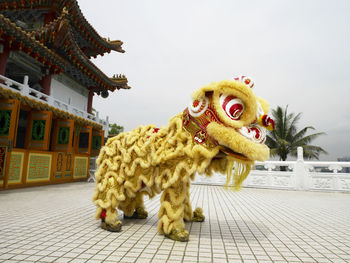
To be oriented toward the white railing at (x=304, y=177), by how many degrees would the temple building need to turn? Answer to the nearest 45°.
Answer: approximately 45° to its left

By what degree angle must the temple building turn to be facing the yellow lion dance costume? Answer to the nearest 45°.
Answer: approximately 45° to its right

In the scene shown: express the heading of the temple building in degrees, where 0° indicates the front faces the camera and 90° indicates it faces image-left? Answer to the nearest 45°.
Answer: approximately 315°
